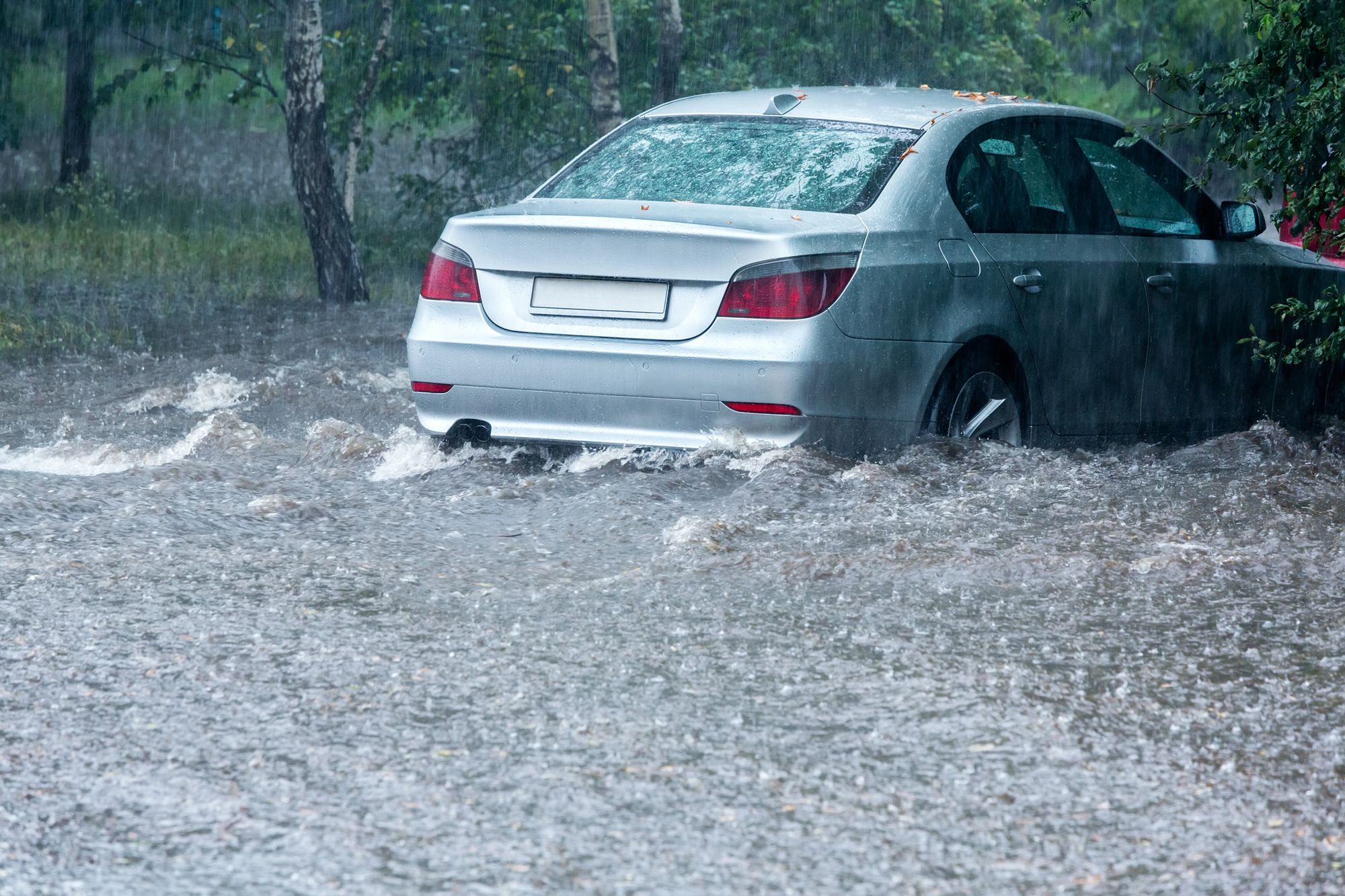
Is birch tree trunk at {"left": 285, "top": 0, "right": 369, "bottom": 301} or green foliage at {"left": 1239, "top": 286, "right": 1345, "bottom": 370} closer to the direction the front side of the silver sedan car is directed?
the green foliage

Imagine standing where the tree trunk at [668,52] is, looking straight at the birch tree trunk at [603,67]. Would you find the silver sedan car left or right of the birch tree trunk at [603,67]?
left

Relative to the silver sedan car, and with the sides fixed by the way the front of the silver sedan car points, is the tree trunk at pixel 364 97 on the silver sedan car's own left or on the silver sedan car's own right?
on the silver sedan car's own left

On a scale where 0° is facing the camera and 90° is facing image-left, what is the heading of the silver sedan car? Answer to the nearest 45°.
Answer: approximately 225°

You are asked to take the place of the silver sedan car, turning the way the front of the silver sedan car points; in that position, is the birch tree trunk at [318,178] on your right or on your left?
on your left

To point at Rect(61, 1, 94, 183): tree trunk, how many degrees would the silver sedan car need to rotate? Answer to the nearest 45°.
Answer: approximately 90° to its left

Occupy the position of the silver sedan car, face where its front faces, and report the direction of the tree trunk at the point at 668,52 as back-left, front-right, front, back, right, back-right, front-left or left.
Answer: front-left

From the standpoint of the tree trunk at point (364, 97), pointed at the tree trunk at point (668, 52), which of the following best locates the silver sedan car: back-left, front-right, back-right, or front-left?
front-right

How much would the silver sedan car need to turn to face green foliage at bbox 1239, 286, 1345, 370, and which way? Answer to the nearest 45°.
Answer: approximately 45° to its right
